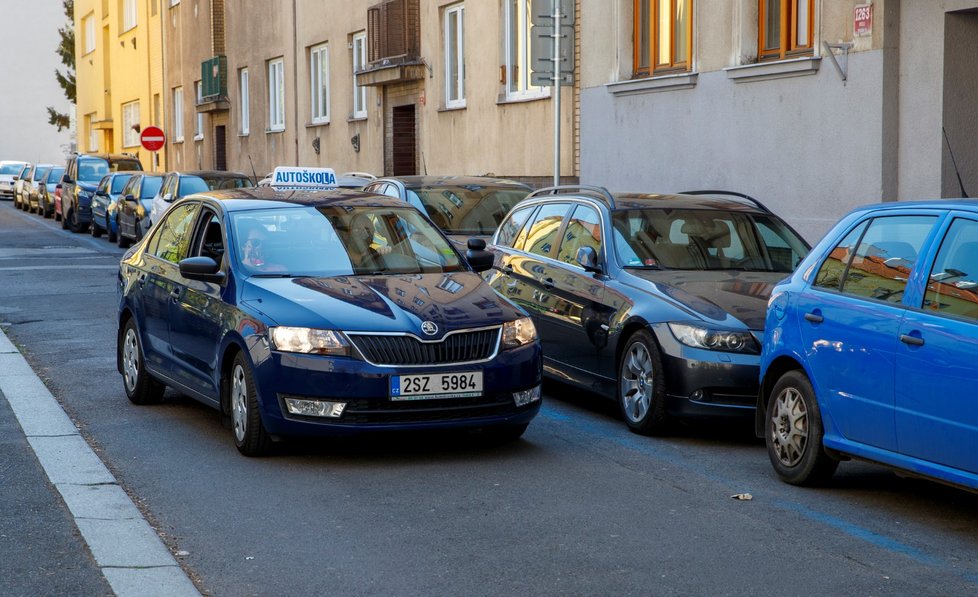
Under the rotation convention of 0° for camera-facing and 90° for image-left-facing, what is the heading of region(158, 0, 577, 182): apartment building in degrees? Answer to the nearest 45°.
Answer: approximately 45°

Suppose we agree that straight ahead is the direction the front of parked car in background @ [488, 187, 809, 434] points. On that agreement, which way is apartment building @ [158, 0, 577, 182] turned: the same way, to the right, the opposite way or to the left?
to the right

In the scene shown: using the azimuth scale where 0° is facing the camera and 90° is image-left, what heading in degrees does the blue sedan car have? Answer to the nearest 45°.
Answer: approximately 315°

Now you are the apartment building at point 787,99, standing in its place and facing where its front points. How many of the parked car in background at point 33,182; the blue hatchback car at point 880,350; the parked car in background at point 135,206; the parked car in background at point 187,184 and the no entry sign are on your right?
4

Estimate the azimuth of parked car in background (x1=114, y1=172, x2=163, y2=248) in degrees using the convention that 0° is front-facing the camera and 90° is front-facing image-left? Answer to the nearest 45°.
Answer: approximately 315°

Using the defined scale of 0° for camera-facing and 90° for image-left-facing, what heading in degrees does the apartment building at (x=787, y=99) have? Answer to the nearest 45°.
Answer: approximately 45°

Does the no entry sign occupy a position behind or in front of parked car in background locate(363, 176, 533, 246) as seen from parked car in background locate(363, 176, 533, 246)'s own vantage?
behind

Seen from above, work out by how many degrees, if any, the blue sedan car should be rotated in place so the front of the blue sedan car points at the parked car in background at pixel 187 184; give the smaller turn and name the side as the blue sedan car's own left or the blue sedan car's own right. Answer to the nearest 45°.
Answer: approximately 135° to the blue sedan car's own left

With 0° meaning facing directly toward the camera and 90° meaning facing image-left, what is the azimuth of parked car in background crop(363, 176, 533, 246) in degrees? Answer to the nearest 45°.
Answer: approximately 315°

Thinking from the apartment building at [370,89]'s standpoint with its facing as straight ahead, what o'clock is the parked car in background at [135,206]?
The parked car in background is roughly at 1 o'clock from the apartment building.

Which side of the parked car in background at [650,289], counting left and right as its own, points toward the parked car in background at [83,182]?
back
